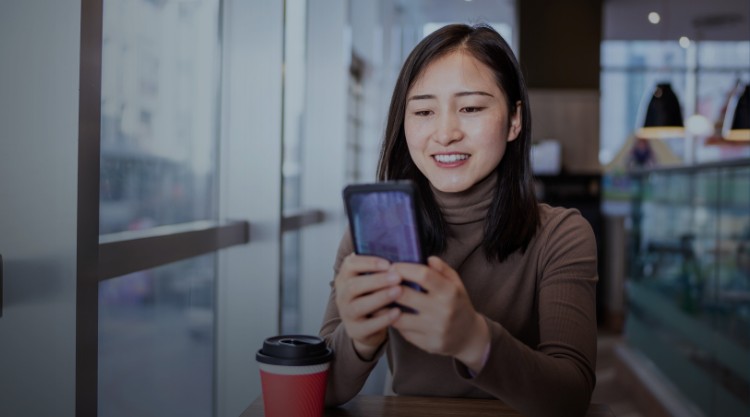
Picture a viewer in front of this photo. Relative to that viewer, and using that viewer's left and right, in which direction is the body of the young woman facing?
facing the viewer and to the left of the viewer

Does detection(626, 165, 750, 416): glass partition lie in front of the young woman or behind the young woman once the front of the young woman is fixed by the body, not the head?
behind

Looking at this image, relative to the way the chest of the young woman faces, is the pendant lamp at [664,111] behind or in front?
behind

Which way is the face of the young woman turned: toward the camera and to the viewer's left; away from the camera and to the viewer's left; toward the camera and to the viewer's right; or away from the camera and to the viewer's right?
toward the camera and to the viewer's left

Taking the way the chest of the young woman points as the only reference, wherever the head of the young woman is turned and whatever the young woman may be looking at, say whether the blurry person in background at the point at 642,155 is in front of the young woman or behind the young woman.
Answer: behind
